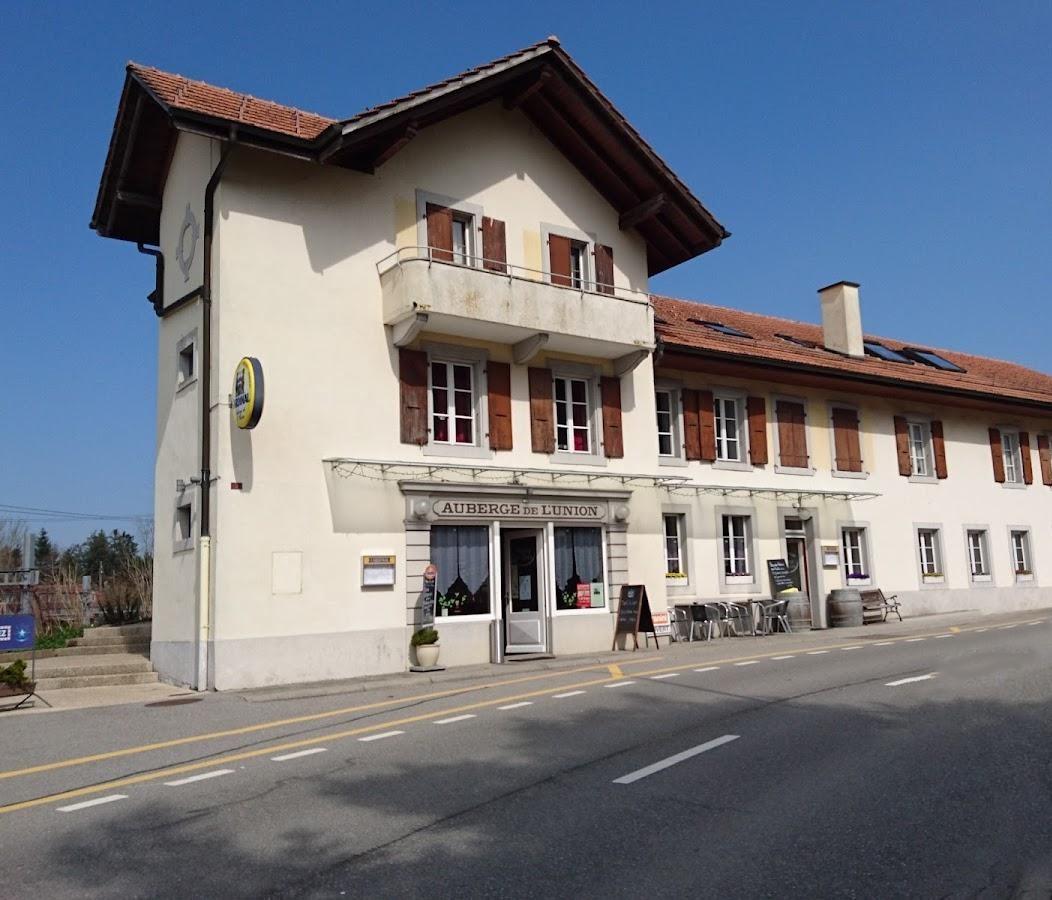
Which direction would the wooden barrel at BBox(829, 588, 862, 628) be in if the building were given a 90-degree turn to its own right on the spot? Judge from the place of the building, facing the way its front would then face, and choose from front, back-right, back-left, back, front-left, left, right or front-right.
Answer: back

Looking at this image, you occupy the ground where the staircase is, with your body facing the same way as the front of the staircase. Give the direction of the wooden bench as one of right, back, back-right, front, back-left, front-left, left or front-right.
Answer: left

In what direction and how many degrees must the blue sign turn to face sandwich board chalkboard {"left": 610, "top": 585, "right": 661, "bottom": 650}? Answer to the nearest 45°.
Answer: approximately 90° to its left

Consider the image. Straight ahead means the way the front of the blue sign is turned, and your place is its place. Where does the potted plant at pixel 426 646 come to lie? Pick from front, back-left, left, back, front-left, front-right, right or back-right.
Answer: left

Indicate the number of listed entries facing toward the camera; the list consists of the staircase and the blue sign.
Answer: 2

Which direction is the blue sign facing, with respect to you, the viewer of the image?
facing the viewer

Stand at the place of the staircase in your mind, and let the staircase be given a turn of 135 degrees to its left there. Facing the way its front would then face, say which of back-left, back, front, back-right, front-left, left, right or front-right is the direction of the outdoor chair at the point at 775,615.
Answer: front-right

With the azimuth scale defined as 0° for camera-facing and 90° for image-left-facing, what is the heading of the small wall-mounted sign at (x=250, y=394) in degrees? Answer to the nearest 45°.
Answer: approximately 45°

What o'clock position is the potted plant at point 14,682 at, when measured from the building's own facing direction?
The potted plant is roughly at 3 o'clock from the building.

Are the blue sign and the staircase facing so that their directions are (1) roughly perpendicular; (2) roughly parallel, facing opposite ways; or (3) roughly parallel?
roughly parallel

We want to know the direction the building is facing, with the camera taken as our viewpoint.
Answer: facing the viewer and to the right of the viewer

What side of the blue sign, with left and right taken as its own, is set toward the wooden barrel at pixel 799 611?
left

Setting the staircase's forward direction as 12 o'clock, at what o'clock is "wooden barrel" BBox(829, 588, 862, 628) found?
The wooden barrel is roughly at 9 o'clock from the staircase.

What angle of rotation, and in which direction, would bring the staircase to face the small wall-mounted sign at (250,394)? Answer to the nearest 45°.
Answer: approximately 45° to its left
